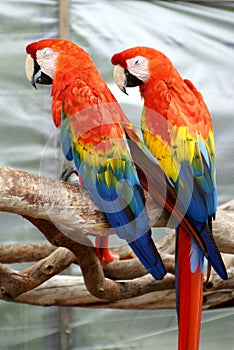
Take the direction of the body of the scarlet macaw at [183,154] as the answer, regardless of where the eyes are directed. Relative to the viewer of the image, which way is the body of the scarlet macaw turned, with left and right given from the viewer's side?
facing away from the viewer and to the left of the viewer
